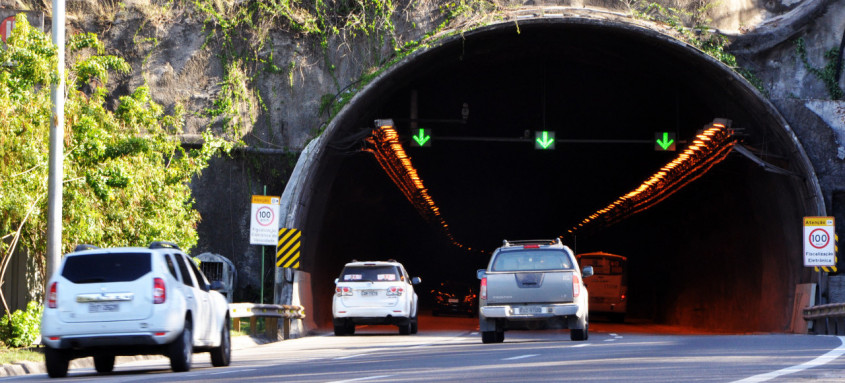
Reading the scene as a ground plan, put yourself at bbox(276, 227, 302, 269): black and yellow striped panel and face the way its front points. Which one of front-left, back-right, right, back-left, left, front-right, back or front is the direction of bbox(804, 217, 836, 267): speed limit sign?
left

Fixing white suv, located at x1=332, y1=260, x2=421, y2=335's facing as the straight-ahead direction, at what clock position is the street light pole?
The street light pole is roughly at 7 o'clock from the white suv.

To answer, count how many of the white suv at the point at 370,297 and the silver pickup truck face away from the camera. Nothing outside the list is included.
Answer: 2

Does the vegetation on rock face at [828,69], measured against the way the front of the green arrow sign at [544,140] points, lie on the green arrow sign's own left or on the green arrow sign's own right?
on the green arrow sign's own left

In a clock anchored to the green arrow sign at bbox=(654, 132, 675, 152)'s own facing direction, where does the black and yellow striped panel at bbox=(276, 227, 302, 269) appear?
The black and yellow striped panel is roughly at 2 o'clock from the green arrow sign.

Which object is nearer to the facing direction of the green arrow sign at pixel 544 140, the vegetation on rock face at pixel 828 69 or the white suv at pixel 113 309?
the white suv

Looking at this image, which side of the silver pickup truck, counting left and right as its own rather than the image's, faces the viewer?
back

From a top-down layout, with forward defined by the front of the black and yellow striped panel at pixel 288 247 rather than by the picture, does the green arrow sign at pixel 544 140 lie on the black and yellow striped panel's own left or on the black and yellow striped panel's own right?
on the black and yellow striped panel's own left

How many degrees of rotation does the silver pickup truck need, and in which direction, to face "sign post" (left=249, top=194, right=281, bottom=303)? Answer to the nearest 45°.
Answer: approximately 45° to its left

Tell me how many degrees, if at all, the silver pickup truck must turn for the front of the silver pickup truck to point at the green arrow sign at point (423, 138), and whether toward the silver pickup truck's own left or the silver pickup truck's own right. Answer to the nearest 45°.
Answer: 0° — it already faces it

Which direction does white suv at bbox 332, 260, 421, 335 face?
away from the camera

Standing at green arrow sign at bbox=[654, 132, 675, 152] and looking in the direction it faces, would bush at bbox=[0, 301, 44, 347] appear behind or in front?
in front

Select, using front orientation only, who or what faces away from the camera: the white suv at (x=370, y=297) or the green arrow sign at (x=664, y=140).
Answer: the white suv

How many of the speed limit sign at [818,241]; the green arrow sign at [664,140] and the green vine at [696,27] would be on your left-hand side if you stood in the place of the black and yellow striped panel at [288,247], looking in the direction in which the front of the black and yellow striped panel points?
3

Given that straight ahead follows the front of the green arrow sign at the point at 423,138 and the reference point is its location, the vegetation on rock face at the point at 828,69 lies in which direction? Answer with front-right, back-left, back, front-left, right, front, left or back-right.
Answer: left

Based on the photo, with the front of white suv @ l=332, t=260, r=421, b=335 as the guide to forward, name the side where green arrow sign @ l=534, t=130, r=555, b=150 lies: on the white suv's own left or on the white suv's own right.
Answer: on the white suv's own right

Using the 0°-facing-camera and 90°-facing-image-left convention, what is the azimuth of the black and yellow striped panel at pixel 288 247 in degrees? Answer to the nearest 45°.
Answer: approximately 0°

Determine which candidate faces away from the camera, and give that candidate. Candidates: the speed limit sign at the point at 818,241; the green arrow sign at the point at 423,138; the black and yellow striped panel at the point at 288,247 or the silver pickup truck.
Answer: the silver pickup truck
